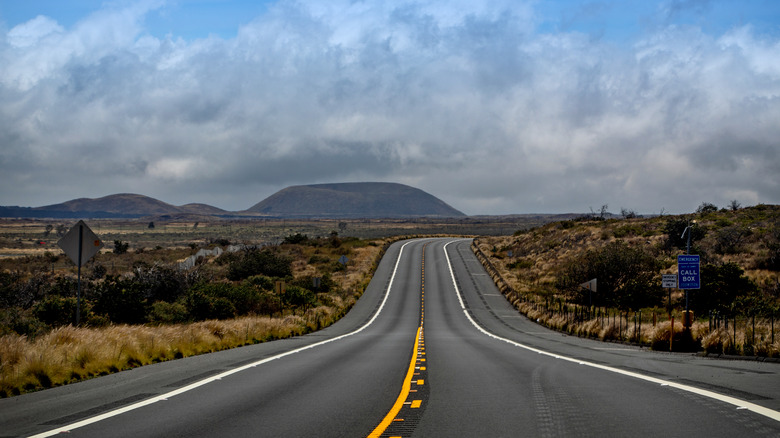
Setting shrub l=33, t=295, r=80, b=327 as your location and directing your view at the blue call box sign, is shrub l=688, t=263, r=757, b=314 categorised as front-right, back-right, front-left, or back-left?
front-left

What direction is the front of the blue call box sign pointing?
toward the camera

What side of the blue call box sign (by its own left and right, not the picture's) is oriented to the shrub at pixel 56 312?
right

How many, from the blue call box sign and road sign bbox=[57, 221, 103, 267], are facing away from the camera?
1

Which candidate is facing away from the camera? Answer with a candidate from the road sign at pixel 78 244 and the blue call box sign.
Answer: the road sign

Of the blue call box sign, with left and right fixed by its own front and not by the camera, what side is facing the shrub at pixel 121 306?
right

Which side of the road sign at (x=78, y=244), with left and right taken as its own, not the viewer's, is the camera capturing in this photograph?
back

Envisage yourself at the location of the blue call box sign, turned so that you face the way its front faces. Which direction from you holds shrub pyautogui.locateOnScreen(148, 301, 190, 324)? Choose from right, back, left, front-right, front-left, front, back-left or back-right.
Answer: right
